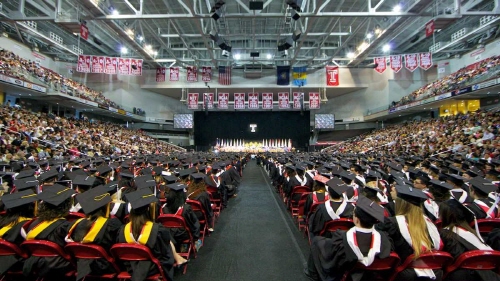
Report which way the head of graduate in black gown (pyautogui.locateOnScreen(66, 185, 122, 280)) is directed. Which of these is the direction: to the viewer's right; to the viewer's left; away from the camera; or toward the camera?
away from the camera

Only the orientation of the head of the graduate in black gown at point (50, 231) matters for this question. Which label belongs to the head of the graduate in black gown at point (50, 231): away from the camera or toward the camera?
away from the camera

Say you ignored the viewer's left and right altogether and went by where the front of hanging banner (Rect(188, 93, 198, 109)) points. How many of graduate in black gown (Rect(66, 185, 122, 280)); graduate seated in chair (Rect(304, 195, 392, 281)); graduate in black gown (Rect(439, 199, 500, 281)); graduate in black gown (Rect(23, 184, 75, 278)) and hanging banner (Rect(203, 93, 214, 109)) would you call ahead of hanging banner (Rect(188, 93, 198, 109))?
4

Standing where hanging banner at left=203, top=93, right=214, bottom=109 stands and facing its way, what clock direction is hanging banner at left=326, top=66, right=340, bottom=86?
hanging banner at left=326, top=66, right=340, bottom=86 is roughly at 10 o'clock from hanging banner at left=203, top=93, right=214, bottom=109.

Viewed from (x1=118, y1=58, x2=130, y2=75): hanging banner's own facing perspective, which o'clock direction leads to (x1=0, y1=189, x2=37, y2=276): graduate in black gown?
The graduate in black gown is roughly at 12 o'clock from the hanging banner.
